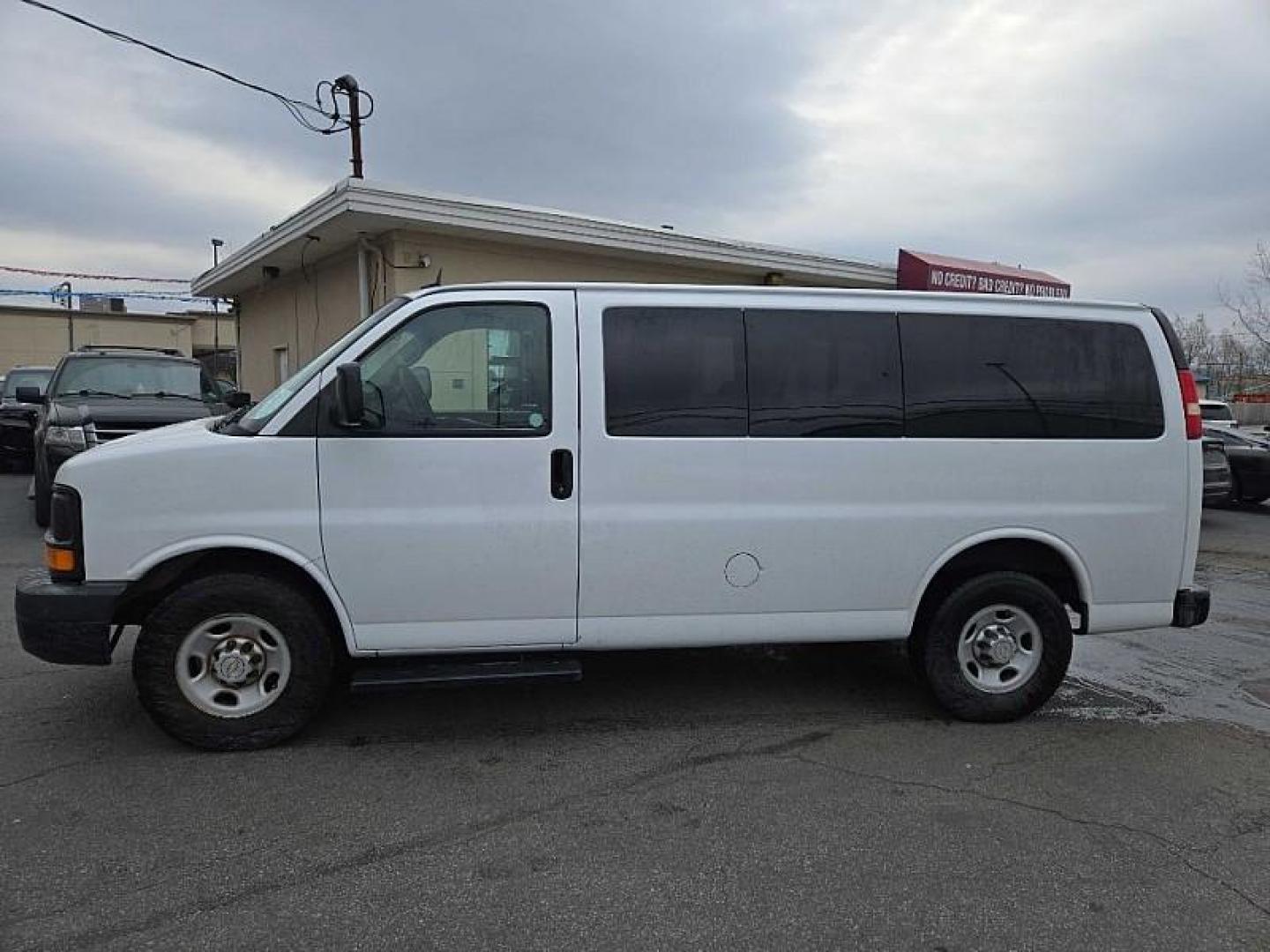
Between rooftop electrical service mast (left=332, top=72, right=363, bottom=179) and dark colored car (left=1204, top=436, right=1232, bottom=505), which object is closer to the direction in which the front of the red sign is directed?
the dark colored car

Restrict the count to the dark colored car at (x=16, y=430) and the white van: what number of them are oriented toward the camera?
1

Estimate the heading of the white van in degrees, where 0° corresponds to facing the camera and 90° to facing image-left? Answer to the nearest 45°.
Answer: approximately 90°

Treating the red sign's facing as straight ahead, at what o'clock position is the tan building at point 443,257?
The tan building is roughly at 3 o'clock from the red sign.

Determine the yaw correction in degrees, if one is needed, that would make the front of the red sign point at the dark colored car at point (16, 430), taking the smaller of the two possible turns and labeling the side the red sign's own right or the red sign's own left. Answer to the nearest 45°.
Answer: approximately 90° to the red sign's own right

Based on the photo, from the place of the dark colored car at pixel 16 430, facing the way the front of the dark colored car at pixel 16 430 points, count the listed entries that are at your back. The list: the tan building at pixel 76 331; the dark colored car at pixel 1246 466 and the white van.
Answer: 1

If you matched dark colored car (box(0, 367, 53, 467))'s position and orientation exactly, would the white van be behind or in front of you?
in front

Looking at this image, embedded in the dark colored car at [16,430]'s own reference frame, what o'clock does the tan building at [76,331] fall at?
The tan building is roughly at 6 o'clock from the dark colored car.

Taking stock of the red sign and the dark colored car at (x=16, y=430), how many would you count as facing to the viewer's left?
0

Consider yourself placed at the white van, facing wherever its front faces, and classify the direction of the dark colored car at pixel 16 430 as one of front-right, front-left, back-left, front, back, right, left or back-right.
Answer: front-right

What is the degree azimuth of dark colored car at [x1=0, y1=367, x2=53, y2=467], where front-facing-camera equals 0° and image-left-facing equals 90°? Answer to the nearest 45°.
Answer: approximately 0°
